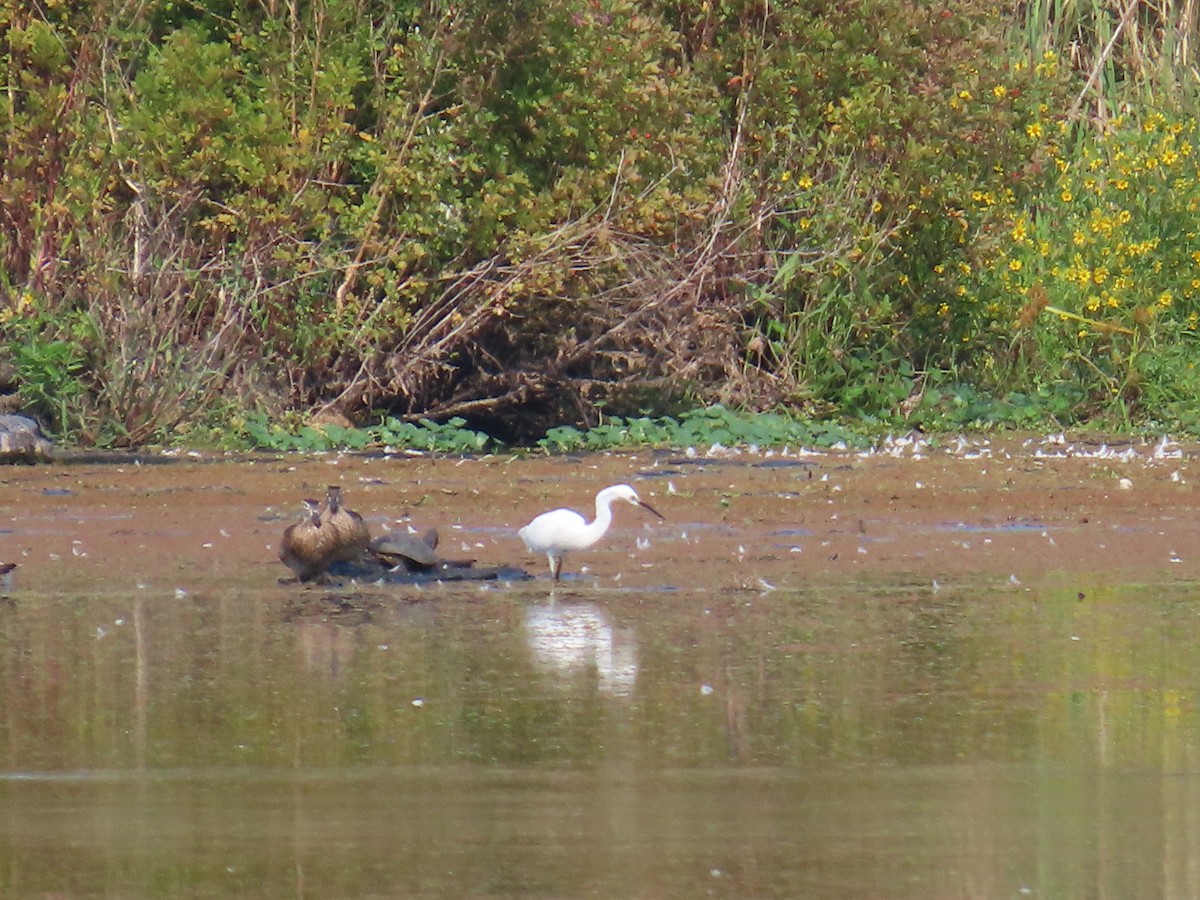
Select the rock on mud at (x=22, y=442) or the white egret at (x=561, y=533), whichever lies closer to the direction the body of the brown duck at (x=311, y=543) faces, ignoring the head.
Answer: the white egret

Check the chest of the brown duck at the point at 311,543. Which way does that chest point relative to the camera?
toward the camera

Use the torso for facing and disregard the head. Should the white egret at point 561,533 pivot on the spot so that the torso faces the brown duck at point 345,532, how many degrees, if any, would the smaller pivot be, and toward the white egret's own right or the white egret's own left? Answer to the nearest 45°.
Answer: approximately 180°

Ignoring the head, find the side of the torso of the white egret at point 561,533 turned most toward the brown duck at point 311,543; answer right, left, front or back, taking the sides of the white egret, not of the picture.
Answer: back

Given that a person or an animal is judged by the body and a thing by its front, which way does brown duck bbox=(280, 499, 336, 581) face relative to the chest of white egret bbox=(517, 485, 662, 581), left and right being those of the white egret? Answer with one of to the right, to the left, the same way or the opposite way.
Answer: to the right

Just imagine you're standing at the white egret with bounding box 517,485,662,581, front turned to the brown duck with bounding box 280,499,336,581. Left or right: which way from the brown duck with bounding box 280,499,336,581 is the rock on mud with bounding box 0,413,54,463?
right

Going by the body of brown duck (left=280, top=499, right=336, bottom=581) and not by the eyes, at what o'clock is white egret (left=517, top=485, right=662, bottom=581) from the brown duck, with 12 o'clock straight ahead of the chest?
The white egret is roughly at 9 o'clock from the brown duck.

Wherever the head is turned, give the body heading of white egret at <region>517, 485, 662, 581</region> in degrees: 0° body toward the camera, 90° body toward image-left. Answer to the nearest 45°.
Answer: approximately 270°

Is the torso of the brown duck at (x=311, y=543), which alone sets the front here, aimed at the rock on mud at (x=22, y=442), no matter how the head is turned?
no

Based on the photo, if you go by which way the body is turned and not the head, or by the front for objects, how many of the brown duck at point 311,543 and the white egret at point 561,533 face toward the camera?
1

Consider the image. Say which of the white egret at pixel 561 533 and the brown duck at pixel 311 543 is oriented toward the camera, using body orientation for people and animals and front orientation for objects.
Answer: the brown duck
